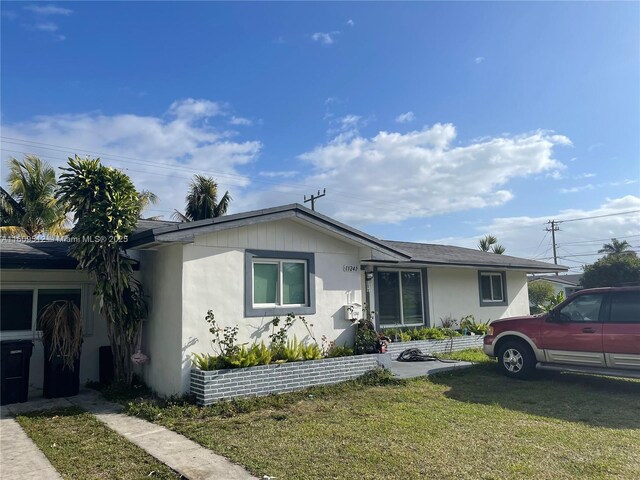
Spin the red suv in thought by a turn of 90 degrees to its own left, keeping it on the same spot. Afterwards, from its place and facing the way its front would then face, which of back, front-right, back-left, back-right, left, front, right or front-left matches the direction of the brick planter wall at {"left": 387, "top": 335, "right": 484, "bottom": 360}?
back-right

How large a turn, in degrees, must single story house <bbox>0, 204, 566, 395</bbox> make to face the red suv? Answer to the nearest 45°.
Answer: approximately 45° to its left

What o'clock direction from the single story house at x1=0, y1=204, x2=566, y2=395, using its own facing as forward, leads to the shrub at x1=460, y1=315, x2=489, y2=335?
The shrub is roughly at 9 o'clock from the single story house.

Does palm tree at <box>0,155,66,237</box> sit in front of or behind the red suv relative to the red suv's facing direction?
in front

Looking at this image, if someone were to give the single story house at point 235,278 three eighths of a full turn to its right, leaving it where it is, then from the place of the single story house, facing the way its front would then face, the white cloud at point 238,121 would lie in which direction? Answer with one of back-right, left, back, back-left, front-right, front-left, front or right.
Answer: right

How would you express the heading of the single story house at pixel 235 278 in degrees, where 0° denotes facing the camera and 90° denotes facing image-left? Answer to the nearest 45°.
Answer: approximately 315°

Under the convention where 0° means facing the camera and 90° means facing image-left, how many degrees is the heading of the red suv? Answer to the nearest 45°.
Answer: approximately 90°

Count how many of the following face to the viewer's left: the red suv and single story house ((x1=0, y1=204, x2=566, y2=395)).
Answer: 1

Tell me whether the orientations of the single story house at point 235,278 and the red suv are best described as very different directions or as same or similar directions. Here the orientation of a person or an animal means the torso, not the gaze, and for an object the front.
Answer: very different directions

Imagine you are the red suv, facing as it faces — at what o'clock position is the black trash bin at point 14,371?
The black trash bin is roughly at 11 o'clock from the red suv.

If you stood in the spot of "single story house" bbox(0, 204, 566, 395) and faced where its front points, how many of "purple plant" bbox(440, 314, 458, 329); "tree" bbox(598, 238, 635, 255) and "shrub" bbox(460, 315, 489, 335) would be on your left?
3

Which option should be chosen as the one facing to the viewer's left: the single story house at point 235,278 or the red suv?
the red suv

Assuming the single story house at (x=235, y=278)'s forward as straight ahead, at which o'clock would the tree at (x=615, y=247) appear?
The tree is roughly at 9 o'clock from the single story house.
